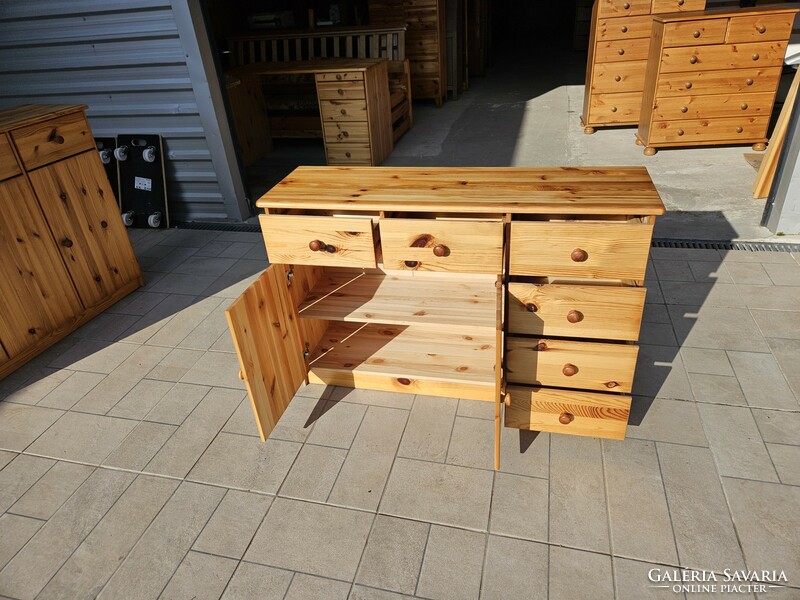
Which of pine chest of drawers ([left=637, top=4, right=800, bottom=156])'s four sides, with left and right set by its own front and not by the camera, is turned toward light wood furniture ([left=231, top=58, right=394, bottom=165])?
right

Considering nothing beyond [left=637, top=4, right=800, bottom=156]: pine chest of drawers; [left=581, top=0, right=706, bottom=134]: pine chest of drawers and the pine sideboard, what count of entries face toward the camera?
3

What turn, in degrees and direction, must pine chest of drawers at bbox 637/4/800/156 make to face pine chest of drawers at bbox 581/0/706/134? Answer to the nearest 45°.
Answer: approximately 135° to its right

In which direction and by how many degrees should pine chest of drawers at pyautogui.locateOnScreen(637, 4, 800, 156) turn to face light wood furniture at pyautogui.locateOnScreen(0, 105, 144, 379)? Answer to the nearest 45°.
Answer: approximately 45° to its right

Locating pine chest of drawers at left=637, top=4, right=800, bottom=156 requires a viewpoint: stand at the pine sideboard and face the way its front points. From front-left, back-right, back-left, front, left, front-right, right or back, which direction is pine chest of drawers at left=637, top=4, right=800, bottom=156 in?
back-left

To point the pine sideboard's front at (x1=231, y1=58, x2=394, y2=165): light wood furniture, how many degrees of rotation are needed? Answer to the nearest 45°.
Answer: approximately 180°

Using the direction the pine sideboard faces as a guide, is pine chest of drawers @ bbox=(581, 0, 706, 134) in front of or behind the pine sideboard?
behind

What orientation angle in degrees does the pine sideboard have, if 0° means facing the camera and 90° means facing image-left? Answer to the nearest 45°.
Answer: approximately 0°

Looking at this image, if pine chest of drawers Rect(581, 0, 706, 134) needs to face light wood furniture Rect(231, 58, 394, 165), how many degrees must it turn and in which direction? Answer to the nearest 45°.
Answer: approximately 45° to its right

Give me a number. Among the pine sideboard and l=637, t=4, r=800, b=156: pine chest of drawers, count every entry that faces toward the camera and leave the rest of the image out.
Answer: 2

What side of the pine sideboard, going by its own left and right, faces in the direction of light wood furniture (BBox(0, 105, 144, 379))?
right
